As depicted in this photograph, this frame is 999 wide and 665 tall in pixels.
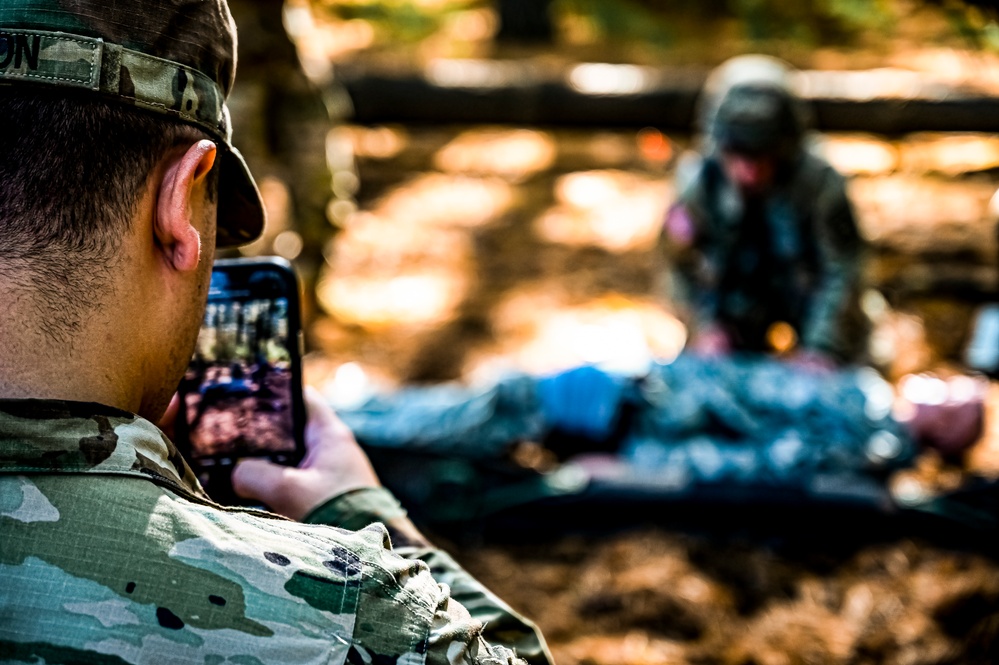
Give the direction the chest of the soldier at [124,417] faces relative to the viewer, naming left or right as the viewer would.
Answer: facing away from the viewer

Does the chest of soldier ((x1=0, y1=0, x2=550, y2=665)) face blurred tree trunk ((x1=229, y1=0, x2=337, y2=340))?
yes

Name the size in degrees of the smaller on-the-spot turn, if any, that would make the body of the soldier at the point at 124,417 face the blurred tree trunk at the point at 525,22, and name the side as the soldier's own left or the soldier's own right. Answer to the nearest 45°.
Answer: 0° — they already face it

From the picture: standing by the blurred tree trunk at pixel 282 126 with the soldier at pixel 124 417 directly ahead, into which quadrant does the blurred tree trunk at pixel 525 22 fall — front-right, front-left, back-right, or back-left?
back-left

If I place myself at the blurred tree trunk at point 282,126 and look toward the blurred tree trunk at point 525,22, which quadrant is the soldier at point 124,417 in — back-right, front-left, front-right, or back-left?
back-right
